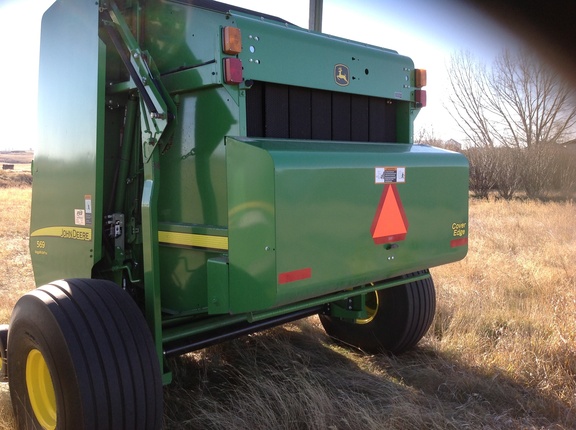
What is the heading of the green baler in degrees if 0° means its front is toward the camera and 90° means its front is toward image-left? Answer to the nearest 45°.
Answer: approximately 135°
